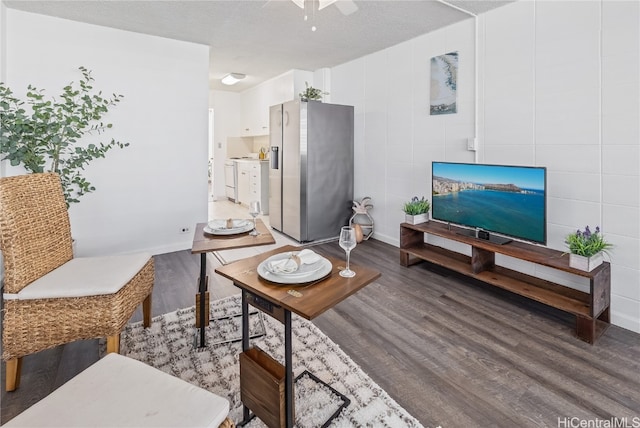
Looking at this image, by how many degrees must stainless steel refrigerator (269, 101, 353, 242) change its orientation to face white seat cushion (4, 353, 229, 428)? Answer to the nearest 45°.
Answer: approximately 45° to its left

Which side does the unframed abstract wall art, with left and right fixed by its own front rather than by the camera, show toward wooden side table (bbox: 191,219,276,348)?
front

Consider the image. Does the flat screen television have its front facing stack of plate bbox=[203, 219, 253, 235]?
yes

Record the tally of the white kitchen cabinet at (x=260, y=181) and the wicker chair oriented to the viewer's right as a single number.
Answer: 1

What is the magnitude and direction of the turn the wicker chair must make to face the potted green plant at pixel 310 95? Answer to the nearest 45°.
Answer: approximately 45° to its left

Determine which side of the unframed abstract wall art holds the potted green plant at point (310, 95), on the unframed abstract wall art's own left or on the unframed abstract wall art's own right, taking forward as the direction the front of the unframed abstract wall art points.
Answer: on the unframed abstract wall art's own right

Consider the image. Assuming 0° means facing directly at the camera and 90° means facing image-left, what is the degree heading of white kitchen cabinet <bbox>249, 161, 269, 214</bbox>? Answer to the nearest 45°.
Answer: approximately 45°

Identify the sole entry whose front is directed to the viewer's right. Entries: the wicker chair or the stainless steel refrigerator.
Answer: the wicker chair

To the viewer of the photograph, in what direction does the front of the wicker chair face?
facing to the right of the viewer

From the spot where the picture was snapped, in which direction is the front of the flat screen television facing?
facing the viewer and to the left of the viewer
